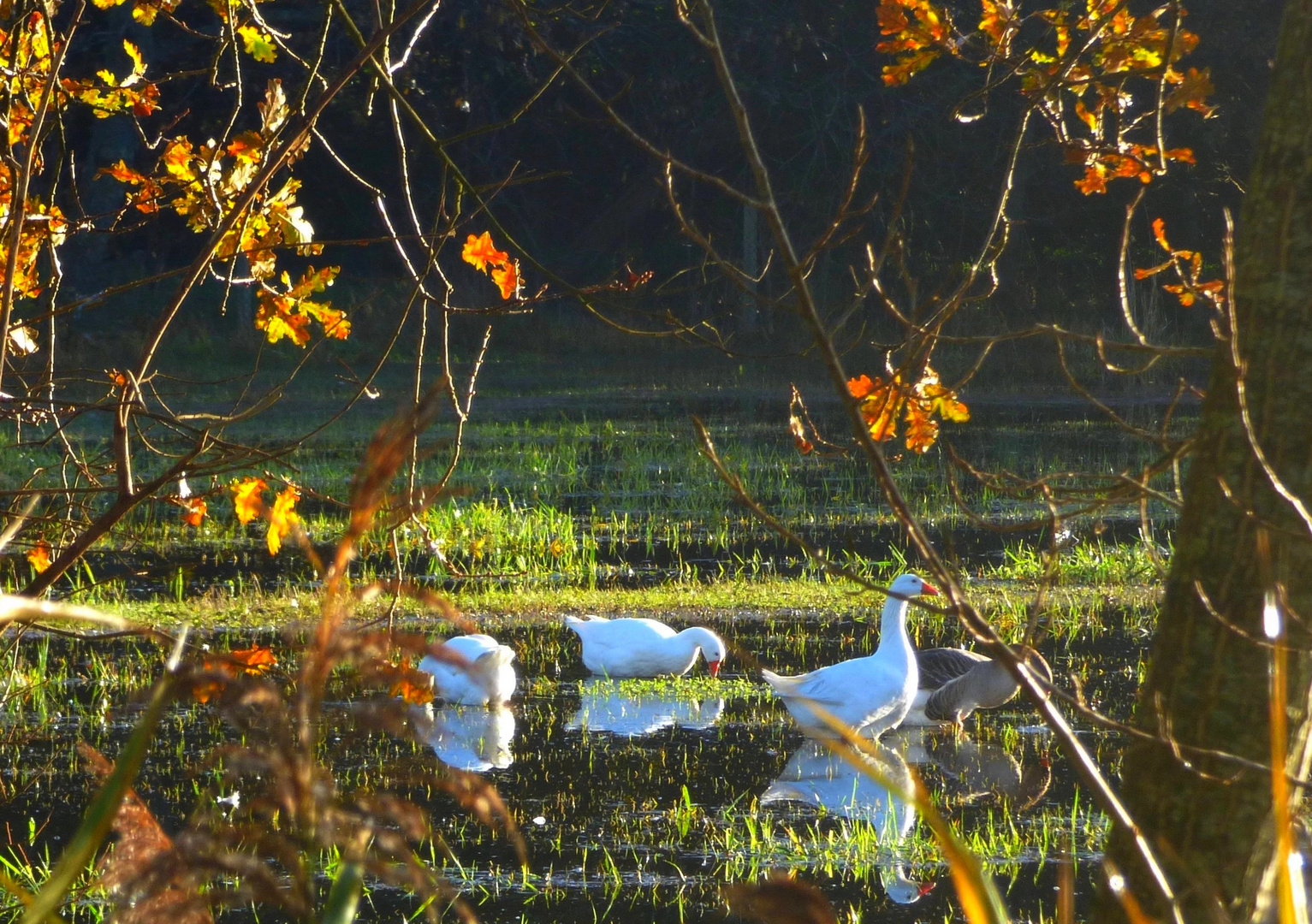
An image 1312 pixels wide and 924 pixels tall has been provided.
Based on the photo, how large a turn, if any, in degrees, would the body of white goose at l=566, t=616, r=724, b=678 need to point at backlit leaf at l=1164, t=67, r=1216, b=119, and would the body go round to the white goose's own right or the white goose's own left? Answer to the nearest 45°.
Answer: approximately 90° to the white goose's own right

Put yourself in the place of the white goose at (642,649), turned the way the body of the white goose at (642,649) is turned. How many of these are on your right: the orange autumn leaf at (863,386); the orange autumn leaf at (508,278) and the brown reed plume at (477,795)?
3

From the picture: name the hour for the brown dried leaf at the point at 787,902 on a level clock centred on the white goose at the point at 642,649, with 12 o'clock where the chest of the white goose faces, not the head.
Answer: The brown dried leaf is roughly at 3 o'clock from the white goose.

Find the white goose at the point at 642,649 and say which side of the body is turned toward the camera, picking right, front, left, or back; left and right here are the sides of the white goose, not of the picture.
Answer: right
